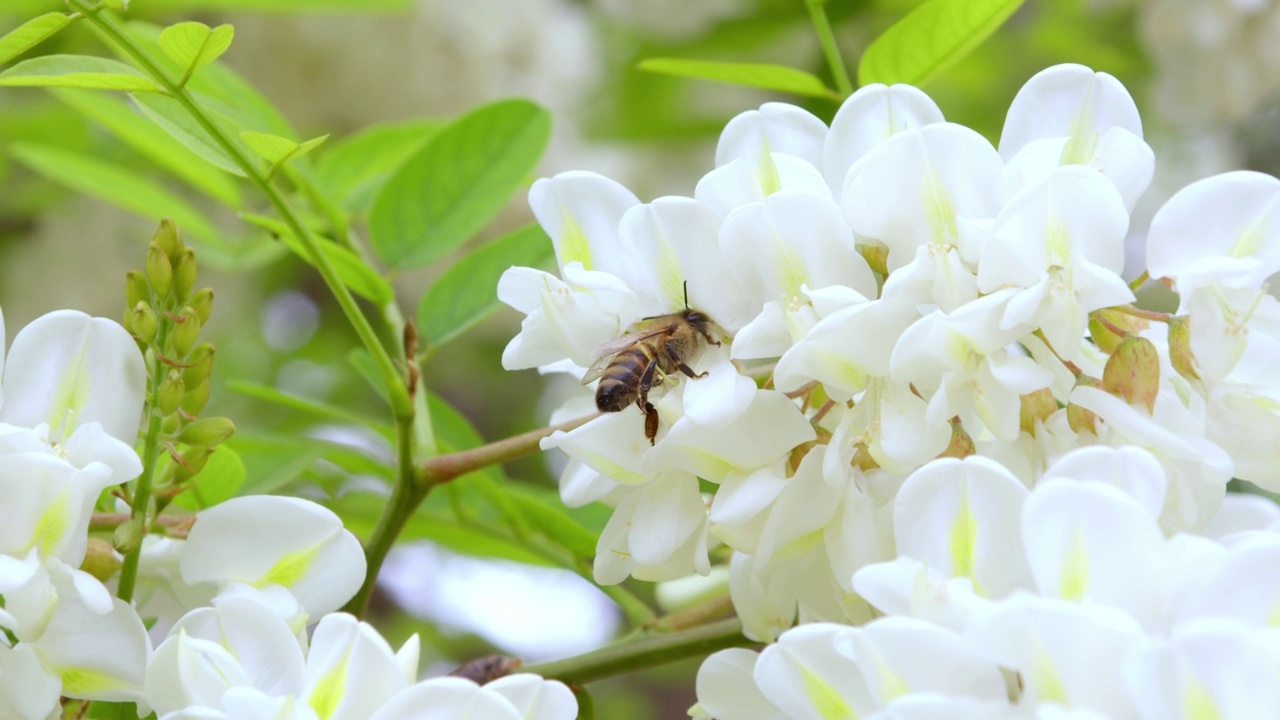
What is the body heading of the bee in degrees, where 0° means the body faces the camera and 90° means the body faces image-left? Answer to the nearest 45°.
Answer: approximately 270°
